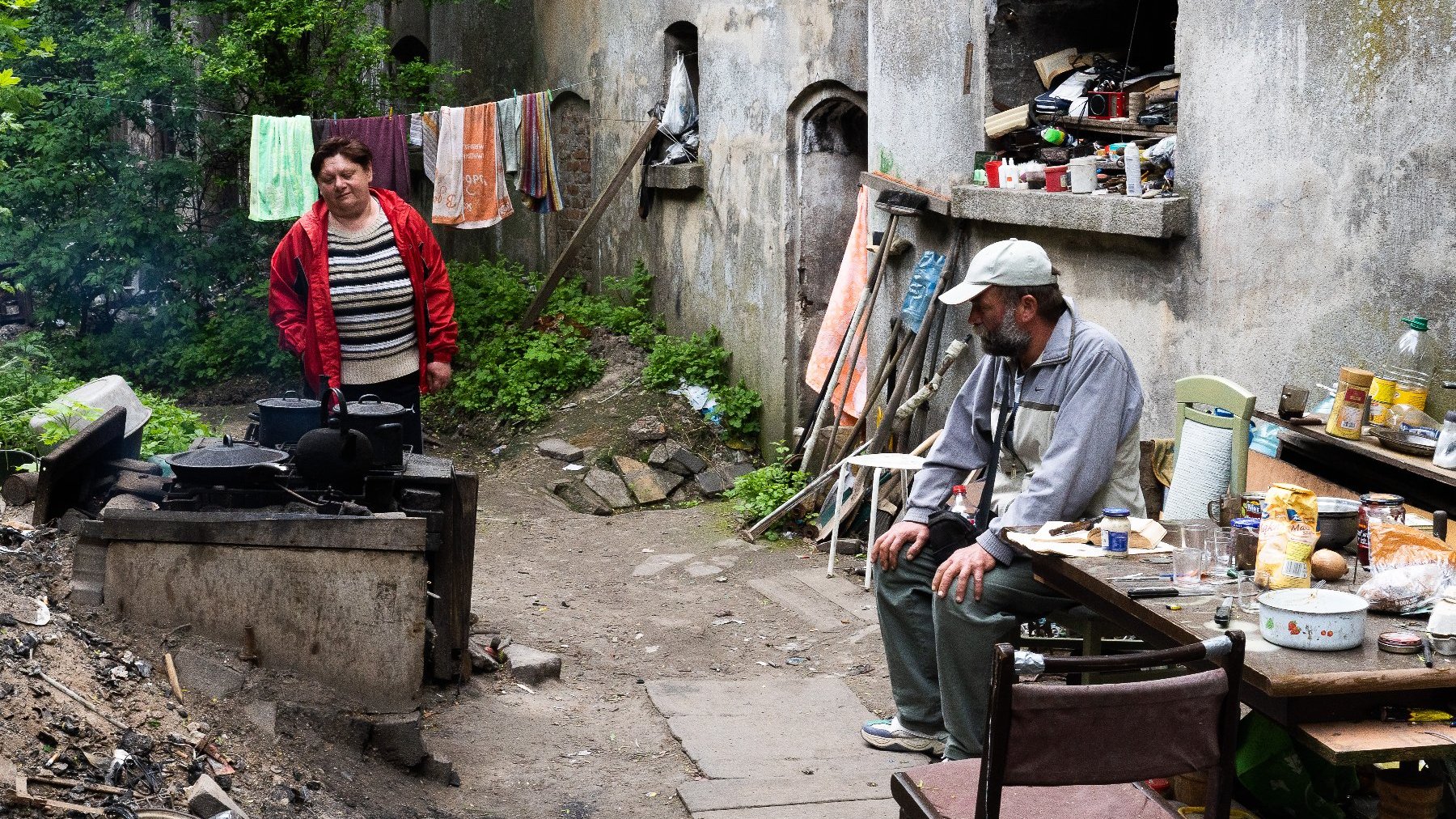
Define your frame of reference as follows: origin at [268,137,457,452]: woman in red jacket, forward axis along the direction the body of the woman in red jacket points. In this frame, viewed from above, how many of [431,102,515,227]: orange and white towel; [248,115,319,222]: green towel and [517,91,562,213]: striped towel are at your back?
3

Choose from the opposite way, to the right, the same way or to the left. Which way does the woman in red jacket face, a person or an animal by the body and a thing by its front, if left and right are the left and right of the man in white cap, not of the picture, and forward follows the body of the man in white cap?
to the left

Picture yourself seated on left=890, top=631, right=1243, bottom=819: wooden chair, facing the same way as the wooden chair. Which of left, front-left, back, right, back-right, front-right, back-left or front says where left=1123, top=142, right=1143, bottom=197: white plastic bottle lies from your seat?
front-right

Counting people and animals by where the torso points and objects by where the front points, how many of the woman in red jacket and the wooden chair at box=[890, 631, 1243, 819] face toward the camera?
1

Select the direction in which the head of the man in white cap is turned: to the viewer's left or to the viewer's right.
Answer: to the viewer's left

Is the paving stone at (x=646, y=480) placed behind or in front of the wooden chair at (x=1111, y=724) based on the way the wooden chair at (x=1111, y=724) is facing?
in front

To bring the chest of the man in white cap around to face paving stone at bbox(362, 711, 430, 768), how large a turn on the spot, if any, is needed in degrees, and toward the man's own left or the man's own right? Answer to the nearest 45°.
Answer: approximately 45° to the man's own right

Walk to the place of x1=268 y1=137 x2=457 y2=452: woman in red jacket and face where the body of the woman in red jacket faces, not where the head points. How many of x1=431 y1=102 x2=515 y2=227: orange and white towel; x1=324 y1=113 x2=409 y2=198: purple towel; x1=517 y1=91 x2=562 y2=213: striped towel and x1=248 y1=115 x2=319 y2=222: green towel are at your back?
4

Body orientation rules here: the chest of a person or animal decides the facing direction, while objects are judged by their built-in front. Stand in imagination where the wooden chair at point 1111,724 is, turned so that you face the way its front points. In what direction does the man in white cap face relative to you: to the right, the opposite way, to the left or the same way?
to the left

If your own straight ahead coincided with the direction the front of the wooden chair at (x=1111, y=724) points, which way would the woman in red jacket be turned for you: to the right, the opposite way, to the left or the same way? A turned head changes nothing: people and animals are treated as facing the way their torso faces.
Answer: the opposite way

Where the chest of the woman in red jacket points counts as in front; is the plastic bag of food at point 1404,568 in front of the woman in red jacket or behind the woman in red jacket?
in front

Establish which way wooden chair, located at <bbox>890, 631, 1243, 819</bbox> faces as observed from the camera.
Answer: facing away from the viewer and to the left of the viewer

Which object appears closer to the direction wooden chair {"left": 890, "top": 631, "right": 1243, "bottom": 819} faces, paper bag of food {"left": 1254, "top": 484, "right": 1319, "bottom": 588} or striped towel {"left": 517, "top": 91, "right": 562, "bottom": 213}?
the striped towel
